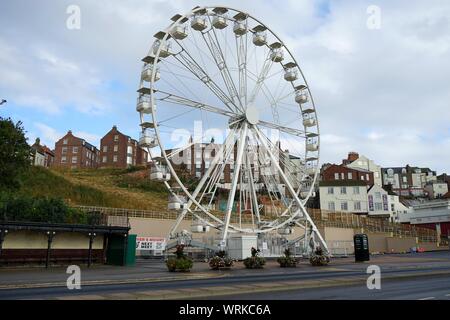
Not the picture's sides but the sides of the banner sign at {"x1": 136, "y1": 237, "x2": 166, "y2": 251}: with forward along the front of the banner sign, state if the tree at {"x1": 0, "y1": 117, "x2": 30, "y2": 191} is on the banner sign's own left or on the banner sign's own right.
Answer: on the banner sign's own right

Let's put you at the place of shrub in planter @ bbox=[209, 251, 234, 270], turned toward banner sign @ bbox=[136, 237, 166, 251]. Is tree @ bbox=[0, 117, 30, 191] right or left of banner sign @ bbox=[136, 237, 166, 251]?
left

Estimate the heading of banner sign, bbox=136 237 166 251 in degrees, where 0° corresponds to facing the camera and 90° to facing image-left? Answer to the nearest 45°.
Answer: approximately 0°

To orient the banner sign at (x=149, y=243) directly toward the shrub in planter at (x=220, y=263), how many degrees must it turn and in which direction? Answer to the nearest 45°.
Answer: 0° — it already faces it

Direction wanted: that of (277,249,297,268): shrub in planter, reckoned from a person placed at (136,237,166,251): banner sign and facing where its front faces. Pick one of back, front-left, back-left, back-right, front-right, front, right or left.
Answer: front-left

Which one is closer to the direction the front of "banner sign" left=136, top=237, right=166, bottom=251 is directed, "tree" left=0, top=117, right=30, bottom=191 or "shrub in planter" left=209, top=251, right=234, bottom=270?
the shrub in planter
